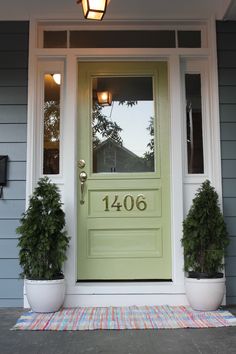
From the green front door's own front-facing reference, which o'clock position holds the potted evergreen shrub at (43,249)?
The potted evergreen shrub is roughly at 2 o'clock from the green front door.

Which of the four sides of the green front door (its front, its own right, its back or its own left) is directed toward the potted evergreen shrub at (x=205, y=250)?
left

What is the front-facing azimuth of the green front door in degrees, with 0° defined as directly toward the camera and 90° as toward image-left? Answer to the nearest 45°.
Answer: approximately 0°
